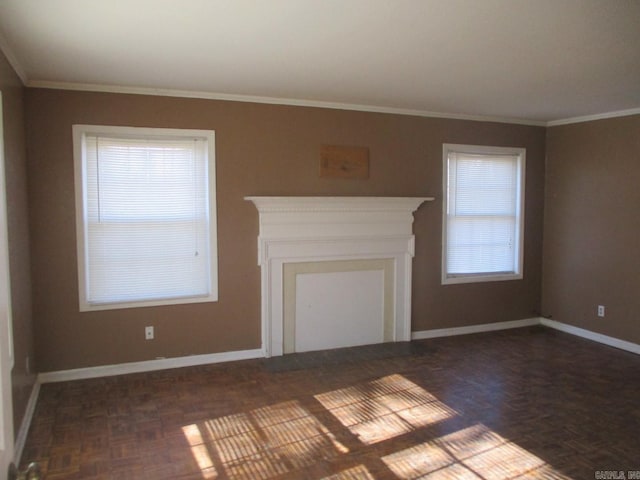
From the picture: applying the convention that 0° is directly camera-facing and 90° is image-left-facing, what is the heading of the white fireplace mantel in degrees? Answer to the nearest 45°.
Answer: approximately 0°

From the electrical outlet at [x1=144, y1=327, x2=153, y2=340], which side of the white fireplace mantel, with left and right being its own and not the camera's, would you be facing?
right

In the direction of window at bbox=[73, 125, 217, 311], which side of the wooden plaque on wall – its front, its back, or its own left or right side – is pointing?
right

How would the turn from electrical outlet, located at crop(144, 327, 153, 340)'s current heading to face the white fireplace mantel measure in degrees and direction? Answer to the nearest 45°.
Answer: approximately 90° to its left

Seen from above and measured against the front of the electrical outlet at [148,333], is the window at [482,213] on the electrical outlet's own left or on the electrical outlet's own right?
on the electrical outlet's own left

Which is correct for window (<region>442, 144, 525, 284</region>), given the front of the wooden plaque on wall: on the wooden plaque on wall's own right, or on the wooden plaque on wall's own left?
on the wooden plaque on wall's own left

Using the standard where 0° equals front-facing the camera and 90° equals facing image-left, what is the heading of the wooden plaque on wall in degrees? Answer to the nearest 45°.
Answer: approximately 0°

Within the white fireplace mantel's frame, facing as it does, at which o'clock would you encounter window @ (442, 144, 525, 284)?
The window is roughly at 8 o'clock from the white fireplace mantel.
